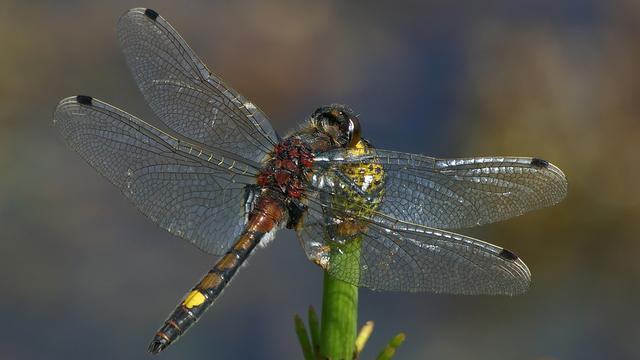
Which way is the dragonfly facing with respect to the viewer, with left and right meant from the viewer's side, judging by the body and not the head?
facing away from the viewer and to the right of the viewer
